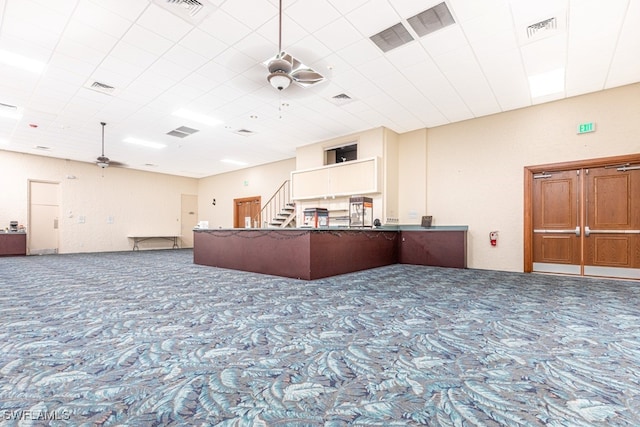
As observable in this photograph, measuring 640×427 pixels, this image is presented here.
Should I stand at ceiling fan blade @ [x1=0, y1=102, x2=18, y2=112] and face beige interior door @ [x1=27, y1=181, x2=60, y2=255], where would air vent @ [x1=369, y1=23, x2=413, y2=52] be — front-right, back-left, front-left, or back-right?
back-right

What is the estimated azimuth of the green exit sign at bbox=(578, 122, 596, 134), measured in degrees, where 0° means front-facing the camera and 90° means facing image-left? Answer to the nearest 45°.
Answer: approximately 45°

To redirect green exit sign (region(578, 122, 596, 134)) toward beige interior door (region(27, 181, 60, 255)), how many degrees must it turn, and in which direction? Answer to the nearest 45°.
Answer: approximately 45° to its right

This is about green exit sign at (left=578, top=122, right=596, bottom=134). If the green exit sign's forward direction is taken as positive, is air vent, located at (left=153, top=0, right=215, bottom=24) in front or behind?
in front

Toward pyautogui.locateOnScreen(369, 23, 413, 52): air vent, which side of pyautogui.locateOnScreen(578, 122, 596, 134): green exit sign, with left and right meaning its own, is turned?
front

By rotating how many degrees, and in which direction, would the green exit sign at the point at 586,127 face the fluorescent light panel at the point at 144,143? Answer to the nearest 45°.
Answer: approximately 45° to its right

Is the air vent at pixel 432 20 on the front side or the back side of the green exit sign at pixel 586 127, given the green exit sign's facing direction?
on the front side
